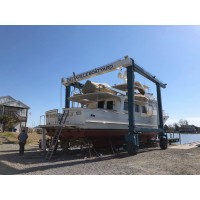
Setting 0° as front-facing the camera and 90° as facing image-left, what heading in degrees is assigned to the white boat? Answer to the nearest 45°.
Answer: approximately 225°

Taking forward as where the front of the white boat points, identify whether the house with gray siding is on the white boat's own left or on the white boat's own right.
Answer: on the white boat's own left
